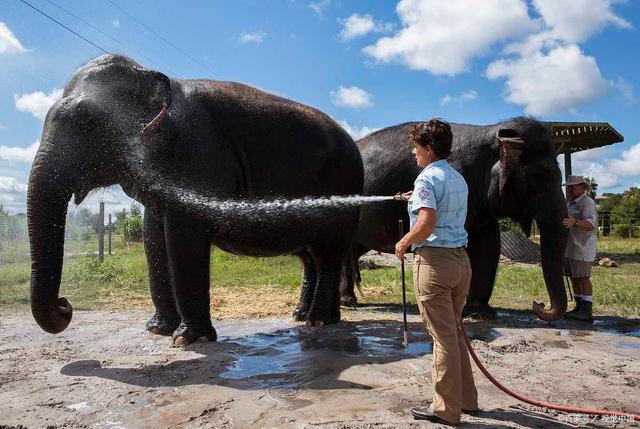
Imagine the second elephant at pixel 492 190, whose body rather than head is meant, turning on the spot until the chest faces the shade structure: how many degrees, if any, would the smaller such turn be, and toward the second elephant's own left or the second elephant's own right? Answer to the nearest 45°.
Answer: approximately 90° to the second elephant's own left

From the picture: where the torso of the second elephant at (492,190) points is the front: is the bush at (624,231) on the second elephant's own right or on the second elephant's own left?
on the second elephant's own left

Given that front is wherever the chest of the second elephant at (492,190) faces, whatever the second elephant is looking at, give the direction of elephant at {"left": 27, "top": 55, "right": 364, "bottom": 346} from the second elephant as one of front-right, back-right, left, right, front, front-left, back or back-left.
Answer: back-right

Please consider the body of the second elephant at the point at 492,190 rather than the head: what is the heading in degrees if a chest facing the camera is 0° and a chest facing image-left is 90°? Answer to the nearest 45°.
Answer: approximately 270°

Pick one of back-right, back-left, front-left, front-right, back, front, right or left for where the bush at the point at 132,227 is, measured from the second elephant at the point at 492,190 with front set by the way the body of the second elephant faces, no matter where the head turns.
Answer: back-left

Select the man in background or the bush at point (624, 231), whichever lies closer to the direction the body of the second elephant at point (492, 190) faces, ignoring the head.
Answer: the man in background

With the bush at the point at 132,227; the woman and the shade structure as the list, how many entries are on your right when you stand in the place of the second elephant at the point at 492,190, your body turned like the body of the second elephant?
1

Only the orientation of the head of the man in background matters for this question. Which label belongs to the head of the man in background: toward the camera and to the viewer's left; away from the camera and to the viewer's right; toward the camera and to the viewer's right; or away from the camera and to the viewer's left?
toward the camera and to the viewer's left

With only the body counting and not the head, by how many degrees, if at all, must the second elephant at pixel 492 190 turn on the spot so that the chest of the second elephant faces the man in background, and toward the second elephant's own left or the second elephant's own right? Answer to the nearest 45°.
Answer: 0° — it already faces them

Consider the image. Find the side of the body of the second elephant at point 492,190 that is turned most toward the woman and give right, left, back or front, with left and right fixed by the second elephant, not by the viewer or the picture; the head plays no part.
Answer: right

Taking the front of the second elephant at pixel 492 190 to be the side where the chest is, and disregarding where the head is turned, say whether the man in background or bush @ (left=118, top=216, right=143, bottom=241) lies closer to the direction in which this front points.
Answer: the man in background

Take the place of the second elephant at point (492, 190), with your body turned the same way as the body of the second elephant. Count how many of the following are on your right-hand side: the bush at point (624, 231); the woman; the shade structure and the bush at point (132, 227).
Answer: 1
